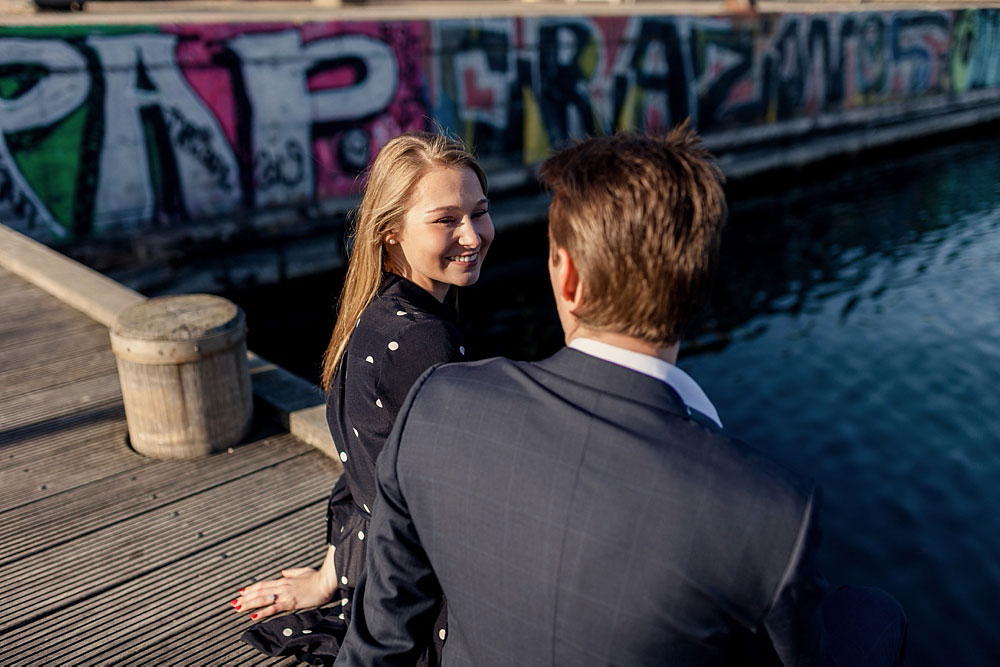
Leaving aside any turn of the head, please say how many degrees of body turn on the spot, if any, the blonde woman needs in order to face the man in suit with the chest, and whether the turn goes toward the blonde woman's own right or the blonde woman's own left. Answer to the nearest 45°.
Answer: approximately 90° to the blonde woman's own right

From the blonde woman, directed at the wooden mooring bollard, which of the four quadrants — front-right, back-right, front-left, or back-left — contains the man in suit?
back-left

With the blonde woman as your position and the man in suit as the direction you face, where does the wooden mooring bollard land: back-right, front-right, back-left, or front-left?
back-right

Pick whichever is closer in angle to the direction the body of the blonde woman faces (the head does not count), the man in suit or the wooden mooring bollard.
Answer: the man in suit

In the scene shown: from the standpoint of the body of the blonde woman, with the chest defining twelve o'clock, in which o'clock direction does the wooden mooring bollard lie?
The wooden mooring bollard is roughly at 8 o'clock from the blonde woman.

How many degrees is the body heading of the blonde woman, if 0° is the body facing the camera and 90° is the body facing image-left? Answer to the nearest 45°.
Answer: approximately 270°

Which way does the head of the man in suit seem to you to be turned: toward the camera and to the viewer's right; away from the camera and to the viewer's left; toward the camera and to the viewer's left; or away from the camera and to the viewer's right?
away from the camera and to the viewer's left
